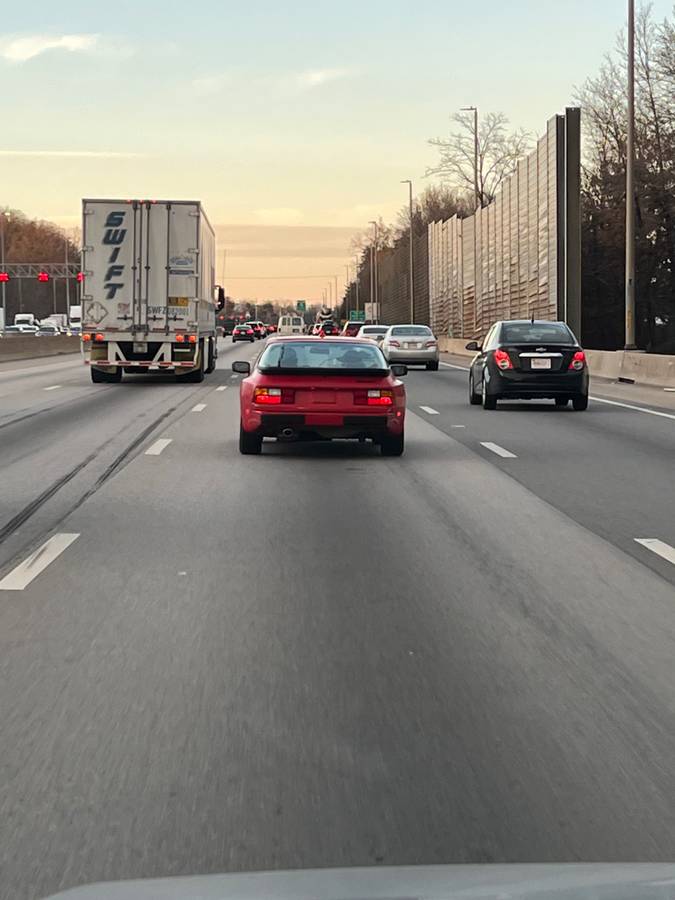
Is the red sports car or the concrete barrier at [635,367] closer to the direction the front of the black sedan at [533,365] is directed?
the concrete barrier

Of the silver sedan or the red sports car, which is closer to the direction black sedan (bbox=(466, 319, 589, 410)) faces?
the silver sedan

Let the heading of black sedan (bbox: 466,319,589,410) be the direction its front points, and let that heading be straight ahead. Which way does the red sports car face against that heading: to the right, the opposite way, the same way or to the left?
the same way

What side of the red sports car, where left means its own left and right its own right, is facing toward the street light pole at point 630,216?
front

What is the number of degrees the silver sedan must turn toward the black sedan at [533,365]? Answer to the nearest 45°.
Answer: approximately 180°

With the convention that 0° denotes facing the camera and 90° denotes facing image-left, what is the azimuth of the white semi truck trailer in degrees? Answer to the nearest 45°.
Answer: approximately 180°

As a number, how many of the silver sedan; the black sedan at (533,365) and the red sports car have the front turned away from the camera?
3

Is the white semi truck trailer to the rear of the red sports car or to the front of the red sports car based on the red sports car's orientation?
to the front

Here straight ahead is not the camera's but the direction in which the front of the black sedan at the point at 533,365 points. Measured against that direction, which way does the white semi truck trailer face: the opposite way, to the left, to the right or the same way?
the same way

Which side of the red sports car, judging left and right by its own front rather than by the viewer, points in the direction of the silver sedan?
front

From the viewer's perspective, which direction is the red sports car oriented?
away from the camera

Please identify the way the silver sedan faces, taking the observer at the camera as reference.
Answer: facing away from the viewer

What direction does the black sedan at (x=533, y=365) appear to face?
away from the camera

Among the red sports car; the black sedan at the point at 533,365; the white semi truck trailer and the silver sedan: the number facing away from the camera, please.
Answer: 4

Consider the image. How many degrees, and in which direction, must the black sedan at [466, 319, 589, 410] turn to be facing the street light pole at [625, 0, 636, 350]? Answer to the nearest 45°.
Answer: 0° — it already faces it
